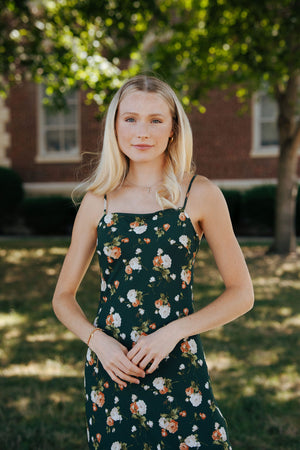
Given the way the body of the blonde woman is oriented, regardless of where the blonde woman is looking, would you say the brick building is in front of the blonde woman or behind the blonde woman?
behind

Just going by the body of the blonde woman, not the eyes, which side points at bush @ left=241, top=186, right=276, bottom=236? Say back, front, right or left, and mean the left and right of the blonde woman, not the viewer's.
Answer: back

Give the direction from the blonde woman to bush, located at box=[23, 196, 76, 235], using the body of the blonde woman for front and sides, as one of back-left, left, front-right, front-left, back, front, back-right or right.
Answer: back

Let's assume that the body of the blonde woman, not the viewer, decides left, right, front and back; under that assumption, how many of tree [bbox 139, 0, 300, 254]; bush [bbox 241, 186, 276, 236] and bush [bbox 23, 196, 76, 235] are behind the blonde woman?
3

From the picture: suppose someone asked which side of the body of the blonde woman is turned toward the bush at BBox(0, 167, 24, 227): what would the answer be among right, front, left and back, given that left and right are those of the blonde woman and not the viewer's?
back

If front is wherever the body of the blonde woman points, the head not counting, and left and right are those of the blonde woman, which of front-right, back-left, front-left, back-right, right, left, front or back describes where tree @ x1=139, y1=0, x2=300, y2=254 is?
back

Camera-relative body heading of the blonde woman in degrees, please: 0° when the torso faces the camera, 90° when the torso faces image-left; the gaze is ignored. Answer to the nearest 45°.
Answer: approximately 0°
